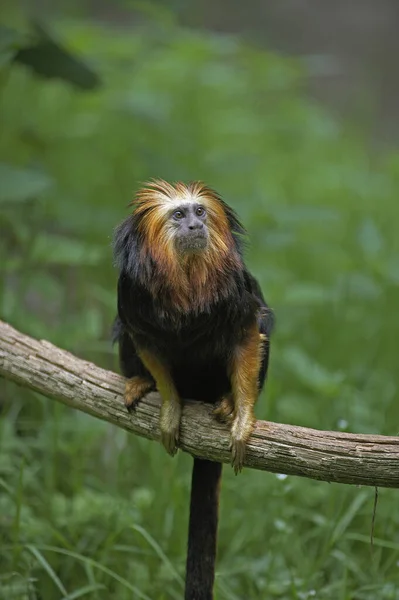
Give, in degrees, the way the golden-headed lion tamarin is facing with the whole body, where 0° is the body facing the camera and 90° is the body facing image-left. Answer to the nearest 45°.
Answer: approximately 0°

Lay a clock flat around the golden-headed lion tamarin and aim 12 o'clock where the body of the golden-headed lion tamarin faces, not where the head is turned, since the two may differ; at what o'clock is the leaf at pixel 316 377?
The leaf is roughly at 7 o'clock from the golden-headed lion tamarin.

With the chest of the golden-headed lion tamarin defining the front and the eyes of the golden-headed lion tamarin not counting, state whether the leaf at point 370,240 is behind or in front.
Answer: behind

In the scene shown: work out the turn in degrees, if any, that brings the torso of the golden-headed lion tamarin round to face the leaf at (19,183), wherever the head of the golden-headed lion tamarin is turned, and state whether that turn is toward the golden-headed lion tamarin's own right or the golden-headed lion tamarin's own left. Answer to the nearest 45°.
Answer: approximately 135° to the golden-headed lion tamarin's own right
